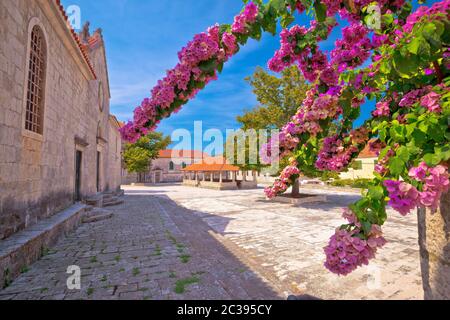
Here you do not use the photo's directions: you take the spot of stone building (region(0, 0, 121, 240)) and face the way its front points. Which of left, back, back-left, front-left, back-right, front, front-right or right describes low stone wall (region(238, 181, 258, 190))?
front-left

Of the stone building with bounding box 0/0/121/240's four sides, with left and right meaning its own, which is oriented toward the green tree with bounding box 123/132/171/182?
left

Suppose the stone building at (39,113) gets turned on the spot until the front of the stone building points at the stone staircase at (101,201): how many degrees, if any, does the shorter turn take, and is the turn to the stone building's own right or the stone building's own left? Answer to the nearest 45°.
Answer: approximately 90° to the stone building's own left

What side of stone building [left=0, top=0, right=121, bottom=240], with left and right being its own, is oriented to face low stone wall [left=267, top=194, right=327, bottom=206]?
front

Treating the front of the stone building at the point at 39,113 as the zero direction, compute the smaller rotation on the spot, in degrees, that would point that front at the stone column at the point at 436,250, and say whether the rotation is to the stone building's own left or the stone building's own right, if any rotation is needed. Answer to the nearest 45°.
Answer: approximately 45° to the stone building's own right

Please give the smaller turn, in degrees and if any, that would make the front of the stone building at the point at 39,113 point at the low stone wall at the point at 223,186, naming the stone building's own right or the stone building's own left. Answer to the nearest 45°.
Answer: approximately 45° to the stone building's own left

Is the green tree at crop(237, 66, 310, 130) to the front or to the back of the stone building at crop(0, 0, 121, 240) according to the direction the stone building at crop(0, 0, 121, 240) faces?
to the front

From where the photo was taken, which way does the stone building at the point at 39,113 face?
to the viewer's right
